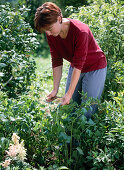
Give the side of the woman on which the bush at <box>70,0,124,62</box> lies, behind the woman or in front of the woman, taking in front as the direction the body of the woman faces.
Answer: behind

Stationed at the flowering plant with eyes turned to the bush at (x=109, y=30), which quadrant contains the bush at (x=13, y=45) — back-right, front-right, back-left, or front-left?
front-left

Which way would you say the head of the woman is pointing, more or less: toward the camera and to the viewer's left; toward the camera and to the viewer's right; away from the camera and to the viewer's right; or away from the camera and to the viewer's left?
toward the camera and to the viewer's left

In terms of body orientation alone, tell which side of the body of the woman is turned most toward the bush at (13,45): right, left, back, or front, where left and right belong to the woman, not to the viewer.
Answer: right

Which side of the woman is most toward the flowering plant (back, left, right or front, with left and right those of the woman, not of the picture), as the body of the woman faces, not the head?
front

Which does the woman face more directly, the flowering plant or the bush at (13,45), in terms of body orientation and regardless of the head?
the flowering plant

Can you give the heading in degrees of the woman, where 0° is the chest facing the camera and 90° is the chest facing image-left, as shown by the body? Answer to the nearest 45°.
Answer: approximately 45°

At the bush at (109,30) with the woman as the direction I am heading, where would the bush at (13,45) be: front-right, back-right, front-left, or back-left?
front-right

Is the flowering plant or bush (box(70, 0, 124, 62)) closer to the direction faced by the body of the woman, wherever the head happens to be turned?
the flowering plant
